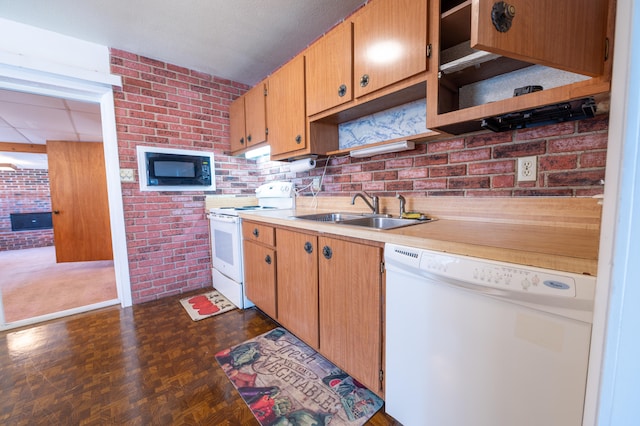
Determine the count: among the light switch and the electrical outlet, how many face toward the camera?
2

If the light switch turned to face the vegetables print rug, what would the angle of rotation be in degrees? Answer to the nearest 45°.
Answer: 0° — it already faces it

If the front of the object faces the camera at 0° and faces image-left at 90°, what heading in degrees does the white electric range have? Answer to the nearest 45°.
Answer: approximately 45°

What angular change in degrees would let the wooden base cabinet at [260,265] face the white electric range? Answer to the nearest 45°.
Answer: approximately 90° to its right

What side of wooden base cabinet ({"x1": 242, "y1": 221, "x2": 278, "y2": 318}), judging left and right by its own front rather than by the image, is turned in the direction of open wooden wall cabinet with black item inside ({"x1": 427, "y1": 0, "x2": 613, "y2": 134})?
left

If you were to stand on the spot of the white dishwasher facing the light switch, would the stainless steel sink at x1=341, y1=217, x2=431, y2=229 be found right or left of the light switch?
right

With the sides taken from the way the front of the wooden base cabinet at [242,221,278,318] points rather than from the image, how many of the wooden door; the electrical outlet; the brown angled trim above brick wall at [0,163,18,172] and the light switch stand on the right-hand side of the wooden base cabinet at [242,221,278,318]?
3

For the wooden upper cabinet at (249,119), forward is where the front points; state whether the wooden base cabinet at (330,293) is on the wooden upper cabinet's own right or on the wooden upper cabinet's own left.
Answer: on the wooden upper cabinet's own left

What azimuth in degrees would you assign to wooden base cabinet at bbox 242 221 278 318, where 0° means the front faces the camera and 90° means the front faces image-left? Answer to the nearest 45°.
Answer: approximately 45°

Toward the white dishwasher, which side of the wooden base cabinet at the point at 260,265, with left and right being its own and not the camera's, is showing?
left

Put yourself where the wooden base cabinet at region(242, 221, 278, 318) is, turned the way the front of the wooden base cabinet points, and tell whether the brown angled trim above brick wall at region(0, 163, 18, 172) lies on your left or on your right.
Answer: on your right
